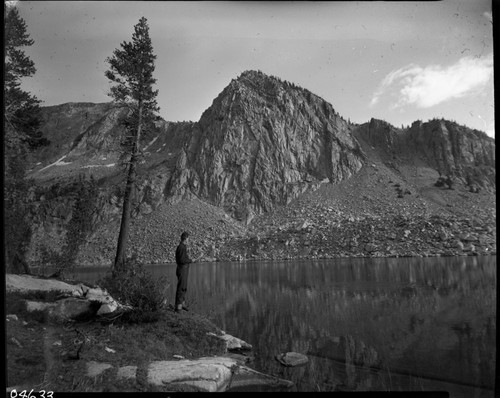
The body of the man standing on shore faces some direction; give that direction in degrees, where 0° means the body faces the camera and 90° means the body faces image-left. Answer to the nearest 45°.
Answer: approximately 270°

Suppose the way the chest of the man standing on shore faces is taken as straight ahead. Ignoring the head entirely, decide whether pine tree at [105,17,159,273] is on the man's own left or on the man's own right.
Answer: on the man's own left

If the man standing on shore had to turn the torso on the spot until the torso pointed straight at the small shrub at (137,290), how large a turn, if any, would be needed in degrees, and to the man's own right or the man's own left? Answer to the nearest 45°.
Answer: approximately 180°

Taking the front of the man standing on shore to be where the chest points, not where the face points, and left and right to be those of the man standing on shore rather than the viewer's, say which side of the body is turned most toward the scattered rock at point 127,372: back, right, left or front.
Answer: right

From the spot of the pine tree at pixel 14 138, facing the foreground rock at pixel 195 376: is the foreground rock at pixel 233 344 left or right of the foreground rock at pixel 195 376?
left

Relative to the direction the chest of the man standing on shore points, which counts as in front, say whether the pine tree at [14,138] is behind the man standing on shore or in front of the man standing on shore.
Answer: behind

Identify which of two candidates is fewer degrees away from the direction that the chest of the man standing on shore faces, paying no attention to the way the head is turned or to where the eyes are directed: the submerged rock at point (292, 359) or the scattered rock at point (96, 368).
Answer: the submerged rock

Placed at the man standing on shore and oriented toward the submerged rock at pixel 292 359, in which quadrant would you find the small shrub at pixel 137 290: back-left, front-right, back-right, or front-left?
back-right

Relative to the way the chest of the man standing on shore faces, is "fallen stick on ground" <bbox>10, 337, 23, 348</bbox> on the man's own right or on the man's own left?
on the man's own right

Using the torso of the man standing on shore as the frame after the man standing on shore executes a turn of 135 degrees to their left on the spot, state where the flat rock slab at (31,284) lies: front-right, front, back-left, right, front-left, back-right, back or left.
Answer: front-left

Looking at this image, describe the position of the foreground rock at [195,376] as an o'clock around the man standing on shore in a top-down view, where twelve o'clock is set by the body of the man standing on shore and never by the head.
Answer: The foreground rock is roughly at 3 o'clock from the man standing on shore.
